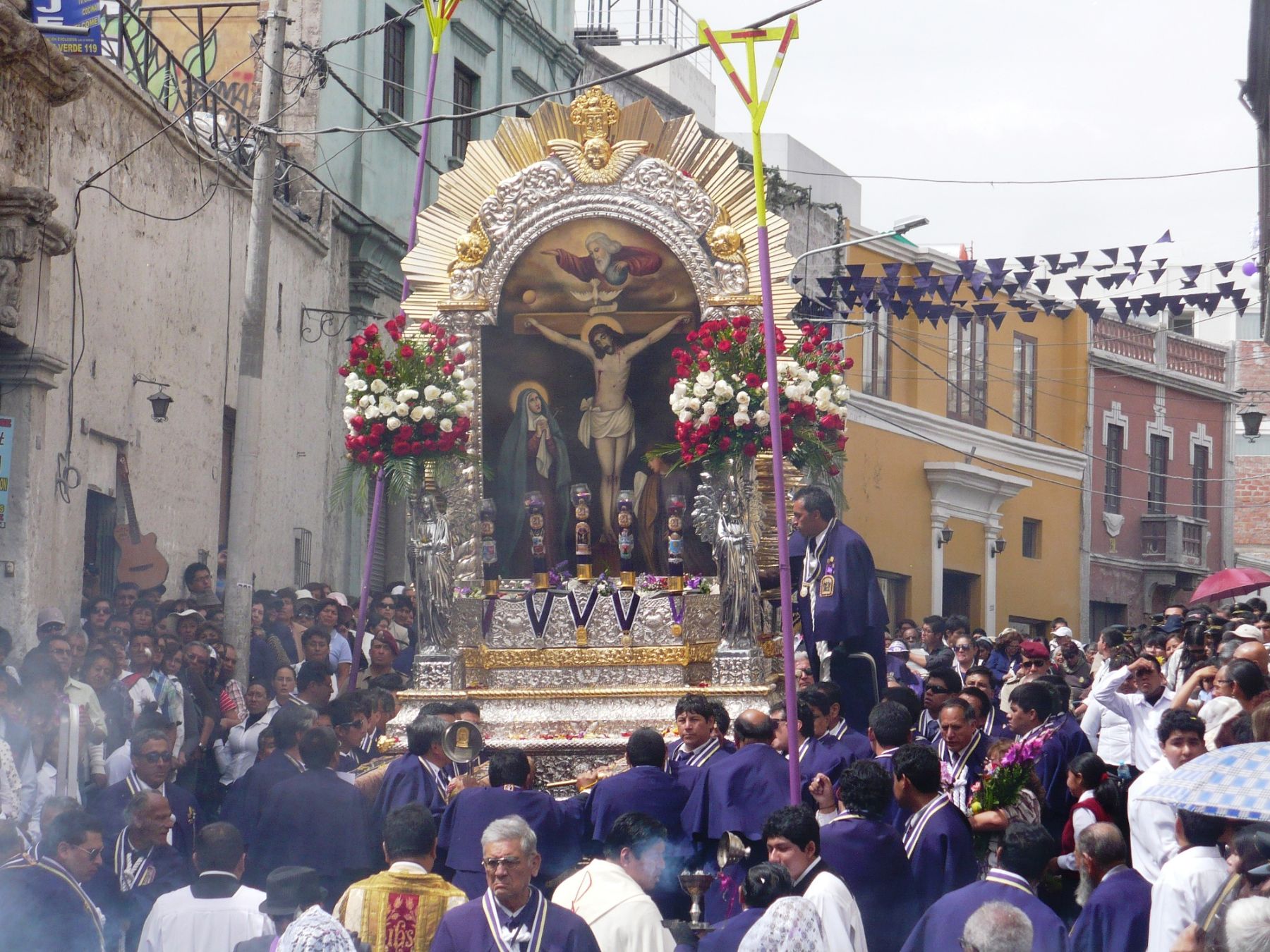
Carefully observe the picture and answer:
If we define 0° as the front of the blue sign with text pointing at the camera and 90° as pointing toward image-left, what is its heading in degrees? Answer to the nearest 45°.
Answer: approximately 0°

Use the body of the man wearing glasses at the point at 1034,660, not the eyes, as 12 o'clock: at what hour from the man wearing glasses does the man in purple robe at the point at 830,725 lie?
The man in purple robe is roughly at 1 o'clock from the man wearing glasses.

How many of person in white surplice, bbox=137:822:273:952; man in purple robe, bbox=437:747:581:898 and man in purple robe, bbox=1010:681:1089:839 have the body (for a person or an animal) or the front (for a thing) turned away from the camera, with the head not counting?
2

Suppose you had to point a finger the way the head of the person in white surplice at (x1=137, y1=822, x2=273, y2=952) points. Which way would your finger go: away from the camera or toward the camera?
away from the camera

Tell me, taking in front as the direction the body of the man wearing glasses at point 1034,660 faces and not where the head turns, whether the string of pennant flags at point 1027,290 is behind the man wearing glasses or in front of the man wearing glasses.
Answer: behind
